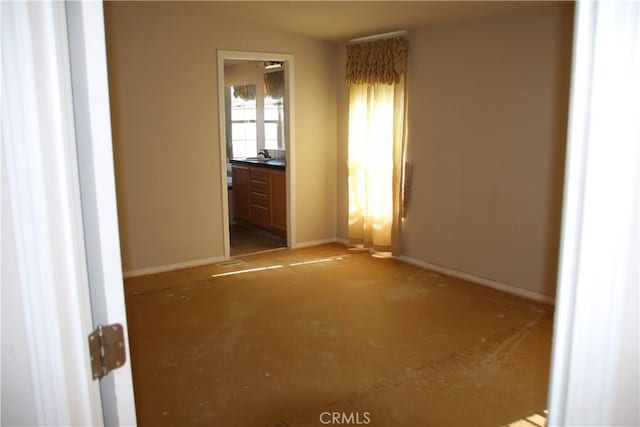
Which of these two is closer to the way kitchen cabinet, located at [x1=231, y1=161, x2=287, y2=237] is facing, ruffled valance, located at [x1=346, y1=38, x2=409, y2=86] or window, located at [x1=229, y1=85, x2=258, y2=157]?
the ruffled valance

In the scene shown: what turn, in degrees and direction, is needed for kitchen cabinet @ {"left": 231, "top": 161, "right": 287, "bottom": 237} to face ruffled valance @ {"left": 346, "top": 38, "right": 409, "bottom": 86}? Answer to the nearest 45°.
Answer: approximately 90° to its left

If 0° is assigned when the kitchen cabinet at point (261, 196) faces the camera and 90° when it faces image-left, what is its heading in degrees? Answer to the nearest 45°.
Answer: approximately 45°

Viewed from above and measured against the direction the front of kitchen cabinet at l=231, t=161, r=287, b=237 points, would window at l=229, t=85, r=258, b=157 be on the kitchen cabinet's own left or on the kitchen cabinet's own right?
on the kitchen cabinet's own right

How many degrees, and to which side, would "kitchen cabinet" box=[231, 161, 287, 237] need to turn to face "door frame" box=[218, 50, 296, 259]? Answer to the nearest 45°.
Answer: approximately 45° to its left

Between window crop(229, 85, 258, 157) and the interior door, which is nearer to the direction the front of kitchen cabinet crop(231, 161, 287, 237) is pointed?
the interior door

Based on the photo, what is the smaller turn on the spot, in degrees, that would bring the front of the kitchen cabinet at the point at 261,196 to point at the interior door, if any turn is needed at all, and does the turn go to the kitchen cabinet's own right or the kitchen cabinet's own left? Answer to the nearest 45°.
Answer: approximately 45° to the kitchen cabinet's own left
